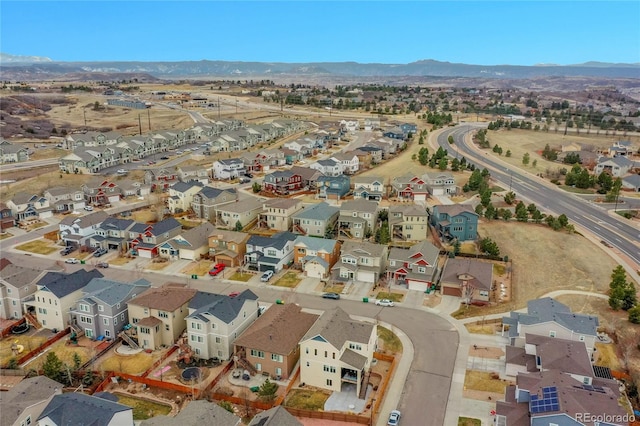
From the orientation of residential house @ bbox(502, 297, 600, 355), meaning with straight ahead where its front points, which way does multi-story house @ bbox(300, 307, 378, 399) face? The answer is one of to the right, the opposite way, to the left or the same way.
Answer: to the right

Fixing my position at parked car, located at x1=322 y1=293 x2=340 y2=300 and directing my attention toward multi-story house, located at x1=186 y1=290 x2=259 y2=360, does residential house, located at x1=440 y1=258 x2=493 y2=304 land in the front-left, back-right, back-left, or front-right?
back-left

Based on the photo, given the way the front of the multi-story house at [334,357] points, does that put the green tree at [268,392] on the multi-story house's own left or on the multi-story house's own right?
on the multi-story house's own left

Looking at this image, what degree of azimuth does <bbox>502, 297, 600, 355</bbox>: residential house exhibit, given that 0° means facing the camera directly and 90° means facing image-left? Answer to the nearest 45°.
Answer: approximately 90°

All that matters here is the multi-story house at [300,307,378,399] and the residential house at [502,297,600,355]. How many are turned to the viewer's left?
1

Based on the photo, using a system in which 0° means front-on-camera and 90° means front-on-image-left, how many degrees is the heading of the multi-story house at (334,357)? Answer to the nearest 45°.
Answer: approximately 180°

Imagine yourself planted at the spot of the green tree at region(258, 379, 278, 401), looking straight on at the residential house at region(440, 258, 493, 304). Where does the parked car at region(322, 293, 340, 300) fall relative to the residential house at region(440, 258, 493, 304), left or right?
left
